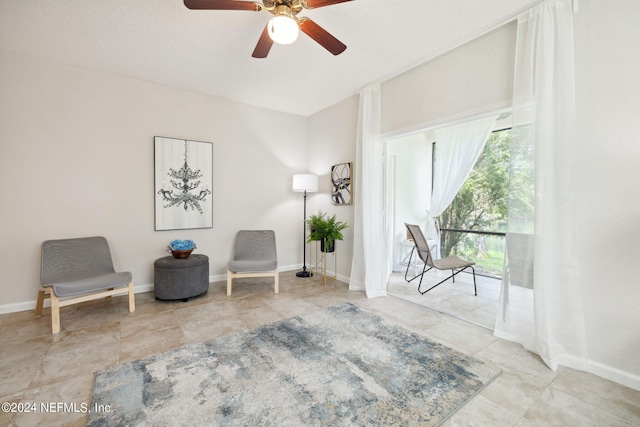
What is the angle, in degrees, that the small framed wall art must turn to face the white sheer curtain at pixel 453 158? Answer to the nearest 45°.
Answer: approximately 135° to its left

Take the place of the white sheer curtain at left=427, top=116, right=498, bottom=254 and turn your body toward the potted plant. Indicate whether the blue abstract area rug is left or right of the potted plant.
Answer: left

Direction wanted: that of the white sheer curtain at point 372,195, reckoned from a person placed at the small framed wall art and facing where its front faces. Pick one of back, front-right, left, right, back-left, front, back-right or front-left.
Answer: left

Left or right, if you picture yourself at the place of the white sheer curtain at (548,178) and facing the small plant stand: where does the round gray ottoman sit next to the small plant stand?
left

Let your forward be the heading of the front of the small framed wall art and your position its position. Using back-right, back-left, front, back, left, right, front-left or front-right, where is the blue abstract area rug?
front-left

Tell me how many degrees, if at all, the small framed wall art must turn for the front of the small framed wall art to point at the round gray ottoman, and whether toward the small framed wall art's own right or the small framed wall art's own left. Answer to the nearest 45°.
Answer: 0° — it already faces it

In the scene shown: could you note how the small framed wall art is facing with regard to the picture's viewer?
facing the viewer and to the left of the viewer

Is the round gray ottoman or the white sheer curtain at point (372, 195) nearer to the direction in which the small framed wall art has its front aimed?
the round gray ottoman

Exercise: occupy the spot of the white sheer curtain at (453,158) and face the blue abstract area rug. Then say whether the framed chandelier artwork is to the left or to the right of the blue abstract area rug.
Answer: right

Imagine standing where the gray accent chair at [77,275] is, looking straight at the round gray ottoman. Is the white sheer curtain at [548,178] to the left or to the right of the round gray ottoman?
right
